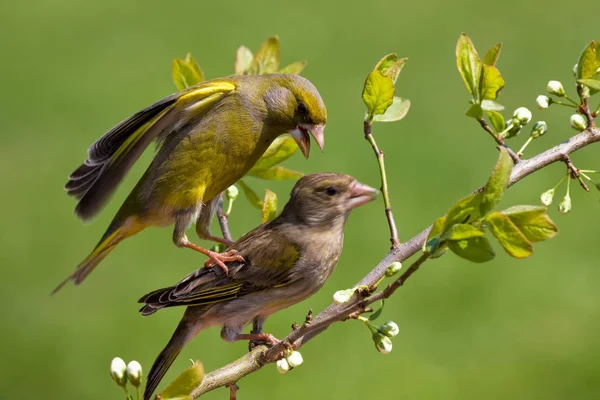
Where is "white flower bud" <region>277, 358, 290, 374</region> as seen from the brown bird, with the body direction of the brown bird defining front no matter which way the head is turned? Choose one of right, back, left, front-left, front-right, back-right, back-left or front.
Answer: right

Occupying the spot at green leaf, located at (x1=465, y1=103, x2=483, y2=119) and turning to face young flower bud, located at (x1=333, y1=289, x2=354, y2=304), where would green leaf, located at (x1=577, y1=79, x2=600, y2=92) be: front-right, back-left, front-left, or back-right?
back-left

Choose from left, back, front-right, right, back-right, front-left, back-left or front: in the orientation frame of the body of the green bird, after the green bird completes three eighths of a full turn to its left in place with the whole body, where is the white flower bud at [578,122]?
back

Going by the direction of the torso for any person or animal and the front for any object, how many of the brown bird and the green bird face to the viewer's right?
2

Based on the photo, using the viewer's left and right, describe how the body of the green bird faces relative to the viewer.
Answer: facing to the right of the viewer

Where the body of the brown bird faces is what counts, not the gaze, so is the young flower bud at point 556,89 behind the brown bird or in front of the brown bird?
in front

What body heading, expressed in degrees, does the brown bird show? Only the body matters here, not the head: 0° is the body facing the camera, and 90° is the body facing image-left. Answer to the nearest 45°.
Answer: approximately 270°

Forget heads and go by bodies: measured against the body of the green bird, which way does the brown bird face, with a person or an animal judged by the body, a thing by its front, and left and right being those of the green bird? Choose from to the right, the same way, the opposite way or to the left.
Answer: the same way

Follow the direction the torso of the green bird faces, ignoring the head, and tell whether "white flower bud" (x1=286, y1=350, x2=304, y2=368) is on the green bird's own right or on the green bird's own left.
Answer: on the green bird's own right
